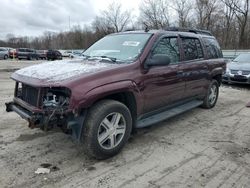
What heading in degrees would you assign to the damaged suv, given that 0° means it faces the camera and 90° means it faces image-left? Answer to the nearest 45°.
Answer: approximately 45°

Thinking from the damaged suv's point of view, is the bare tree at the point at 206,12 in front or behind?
behind

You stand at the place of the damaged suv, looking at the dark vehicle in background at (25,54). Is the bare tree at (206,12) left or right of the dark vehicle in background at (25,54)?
right

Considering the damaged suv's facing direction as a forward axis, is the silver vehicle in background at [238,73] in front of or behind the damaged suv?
behind
